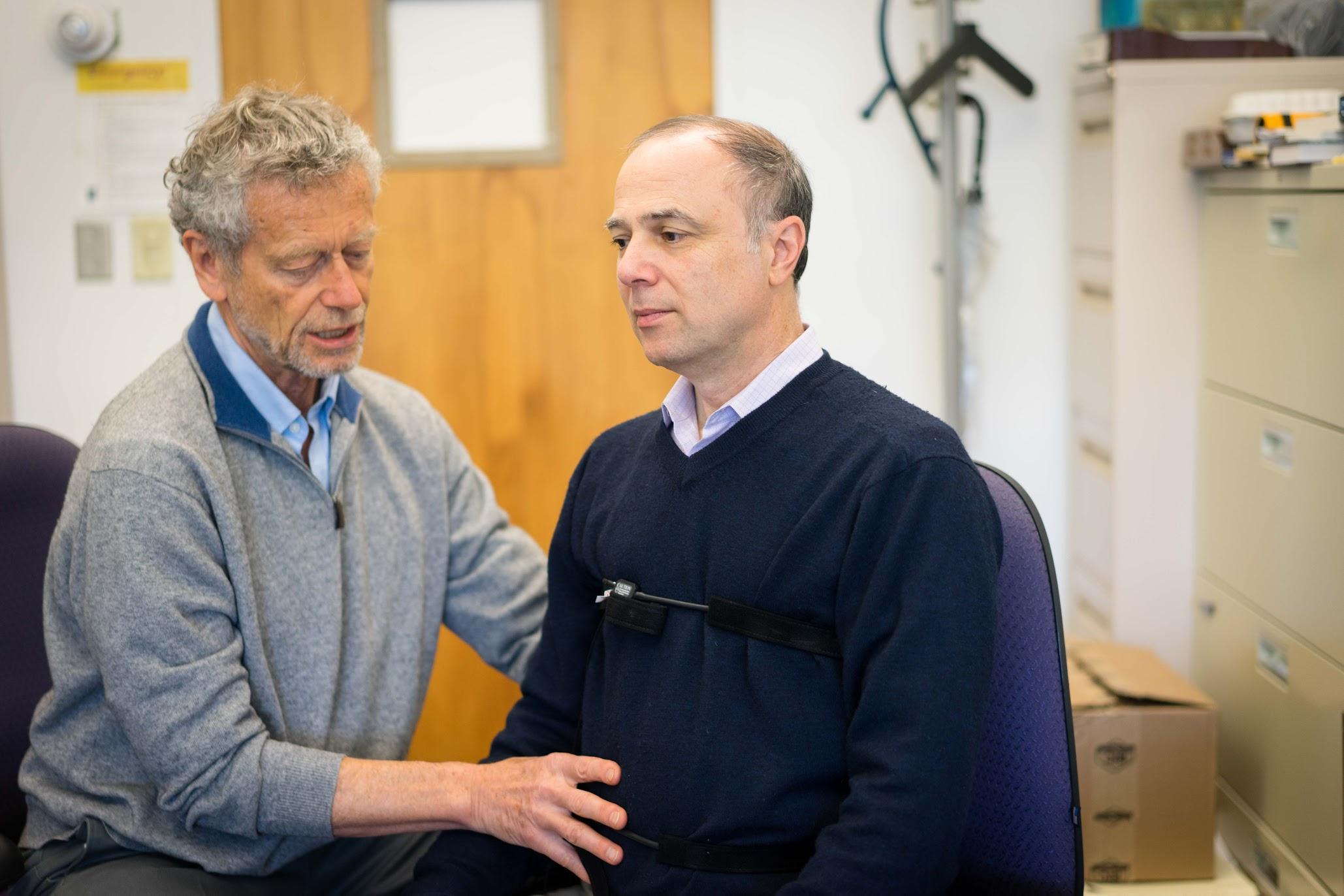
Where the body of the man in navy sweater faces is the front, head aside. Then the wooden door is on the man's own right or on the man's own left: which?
on the man's own right

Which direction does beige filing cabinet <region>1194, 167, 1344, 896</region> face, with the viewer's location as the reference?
facing the viewer and to the left of the viewer

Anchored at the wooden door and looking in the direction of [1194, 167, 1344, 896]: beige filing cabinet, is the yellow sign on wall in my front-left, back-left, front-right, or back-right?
back-right

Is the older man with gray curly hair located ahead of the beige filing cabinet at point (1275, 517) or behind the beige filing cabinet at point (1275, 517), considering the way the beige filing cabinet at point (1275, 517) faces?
ahead

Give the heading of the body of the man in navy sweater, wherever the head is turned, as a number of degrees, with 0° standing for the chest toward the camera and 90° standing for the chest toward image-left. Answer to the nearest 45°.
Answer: approximately 45°

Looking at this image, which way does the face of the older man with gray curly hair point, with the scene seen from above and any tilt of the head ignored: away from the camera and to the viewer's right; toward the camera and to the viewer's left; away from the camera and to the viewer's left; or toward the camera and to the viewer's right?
toward the camera and to the viewer's right

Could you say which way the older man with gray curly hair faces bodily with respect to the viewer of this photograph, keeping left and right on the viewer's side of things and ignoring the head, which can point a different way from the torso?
facing the viewer and to the right of the viewer

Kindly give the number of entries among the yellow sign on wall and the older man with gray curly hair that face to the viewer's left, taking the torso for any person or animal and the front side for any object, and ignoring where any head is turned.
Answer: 0

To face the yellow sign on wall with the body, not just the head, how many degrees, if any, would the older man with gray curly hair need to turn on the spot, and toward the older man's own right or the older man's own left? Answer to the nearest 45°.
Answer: approximately 135° to the older man's own left
